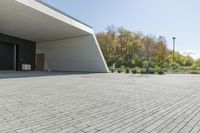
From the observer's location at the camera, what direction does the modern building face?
facing the viewer and to the right of the viewer
